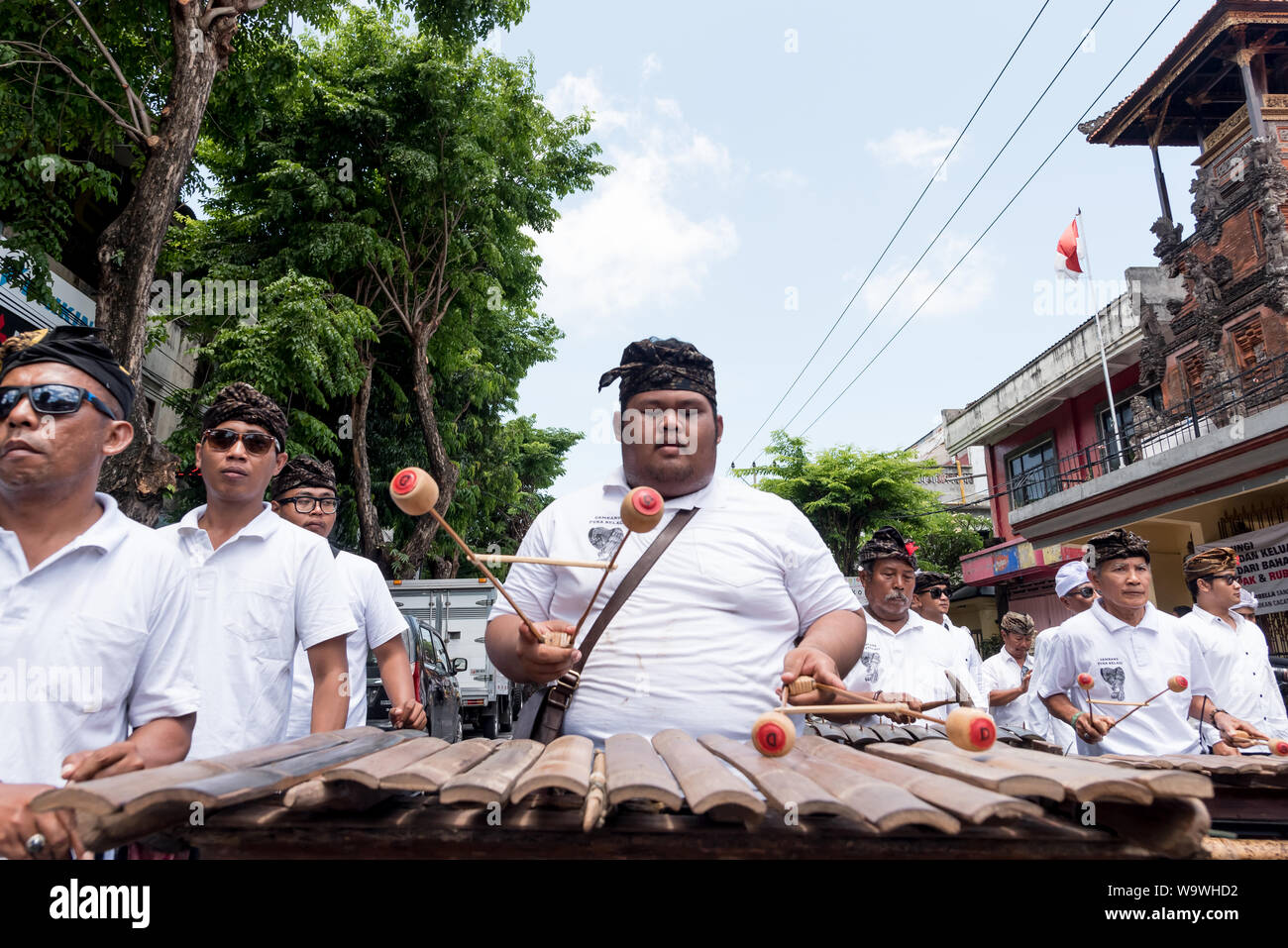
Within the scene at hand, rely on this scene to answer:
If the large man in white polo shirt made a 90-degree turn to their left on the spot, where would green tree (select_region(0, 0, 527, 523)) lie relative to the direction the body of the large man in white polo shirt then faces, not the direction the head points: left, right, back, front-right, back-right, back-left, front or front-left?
back-left

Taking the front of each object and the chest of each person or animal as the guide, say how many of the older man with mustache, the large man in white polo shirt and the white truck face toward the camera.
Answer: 2

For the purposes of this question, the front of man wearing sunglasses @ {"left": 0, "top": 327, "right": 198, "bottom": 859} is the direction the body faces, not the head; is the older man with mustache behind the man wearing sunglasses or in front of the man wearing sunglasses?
behind

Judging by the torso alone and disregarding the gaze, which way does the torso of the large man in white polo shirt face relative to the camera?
toward the camera

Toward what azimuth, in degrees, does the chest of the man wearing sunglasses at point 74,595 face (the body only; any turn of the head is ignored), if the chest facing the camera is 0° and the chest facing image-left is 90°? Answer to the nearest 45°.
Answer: approximately 45°

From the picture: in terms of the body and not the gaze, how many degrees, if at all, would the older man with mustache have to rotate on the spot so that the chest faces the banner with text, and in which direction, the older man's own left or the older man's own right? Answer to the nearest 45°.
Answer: approximately 135° to the older man's own left

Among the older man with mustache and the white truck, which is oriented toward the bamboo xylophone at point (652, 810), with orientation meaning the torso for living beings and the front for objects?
the older man with mustache

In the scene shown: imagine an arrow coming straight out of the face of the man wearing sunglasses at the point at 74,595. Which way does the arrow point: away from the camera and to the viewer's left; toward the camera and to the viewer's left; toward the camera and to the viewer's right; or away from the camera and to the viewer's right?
toward the camera and to the viewer's left

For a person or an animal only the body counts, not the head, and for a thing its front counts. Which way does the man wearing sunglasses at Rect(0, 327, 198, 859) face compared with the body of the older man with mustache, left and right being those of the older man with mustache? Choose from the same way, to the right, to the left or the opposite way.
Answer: the same way

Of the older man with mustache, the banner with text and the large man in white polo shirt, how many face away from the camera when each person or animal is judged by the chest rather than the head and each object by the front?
0
